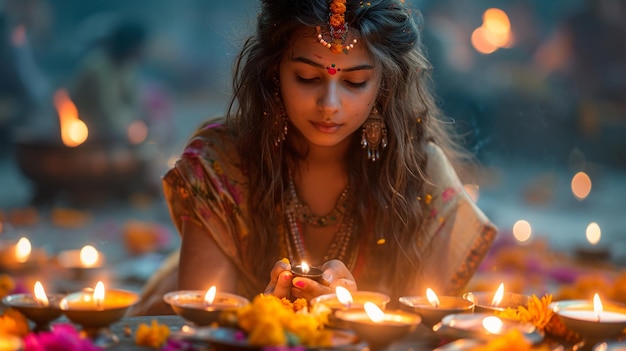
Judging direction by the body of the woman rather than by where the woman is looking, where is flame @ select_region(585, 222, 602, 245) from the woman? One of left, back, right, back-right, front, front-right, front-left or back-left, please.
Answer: back-left

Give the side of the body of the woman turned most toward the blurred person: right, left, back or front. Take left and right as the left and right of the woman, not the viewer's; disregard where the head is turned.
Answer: back

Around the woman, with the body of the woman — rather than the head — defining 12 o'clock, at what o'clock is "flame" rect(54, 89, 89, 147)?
The flame is roughly at 5 o'clock from the woman.

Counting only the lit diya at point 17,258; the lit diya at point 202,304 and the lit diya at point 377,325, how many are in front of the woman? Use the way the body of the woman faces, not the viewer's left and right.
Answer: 2

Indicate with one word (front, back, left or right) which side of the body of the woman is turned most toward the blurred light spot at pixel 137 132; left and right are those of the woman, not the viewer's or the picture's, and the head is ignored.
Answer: back

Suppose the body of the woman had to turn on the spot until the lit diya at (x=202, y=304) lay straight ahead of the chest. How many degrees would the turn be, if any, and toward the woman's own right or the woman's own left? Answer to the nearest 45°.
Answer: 0° — they already face it

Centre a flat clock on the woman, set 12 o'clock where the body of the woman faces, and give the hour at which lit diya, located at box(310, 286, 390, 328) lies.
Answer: The lit diya is roughly at 12 o'clock from the woman.

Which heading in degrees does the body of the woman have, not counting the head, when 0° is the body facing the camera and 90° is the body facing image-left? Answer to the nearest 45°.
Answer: approximately 0°
